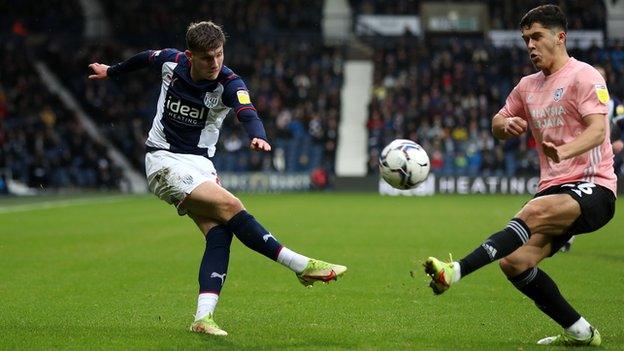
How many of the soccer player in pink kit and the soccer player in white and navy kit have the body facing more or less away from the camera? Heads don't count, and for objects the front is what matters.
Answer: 0

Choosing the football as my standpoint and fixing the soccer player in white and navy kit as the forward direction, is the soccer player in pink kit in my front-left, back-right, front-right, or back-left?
back-left

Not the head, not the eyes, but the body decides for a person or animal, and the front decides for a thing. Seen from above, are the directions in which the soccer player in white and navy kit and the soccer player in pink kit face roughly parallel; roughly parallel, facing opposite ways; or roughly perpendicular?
roughly perpendicular

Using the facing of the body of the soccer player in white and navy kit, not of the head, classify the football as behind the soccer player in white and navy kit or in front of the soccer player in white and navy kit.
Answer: in front

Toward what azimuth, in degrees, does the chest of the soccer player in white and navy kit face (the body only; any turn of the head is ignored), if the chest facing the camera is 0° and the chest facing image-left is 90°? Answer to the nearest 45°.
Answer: approximately 315°

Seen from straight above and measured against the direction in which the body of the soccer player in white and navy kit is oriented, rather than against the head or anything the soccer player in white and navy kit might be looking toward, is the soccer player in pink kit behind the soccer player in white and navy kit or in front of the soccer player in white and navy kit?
in front

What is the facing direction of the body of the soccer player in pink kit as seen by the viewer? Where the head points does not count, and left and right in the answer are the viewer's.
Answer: facing the viewer and to the left of the viewer

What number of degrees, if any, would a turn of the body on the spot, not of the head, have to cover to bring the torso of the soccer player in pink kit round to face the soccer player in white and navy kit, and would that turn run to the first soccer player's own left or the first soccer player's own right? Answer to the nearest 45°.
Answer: approximately 45° to the first soccer player's own right
